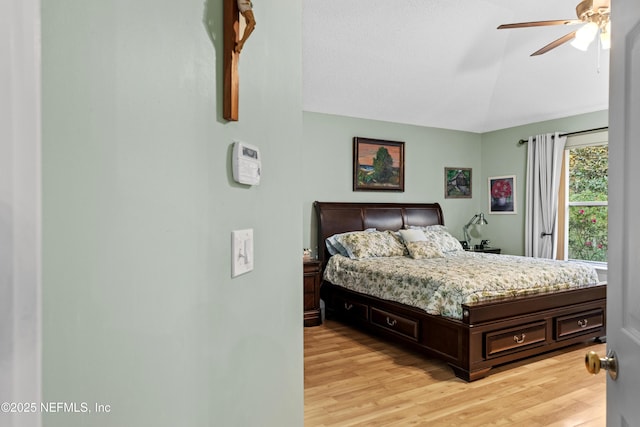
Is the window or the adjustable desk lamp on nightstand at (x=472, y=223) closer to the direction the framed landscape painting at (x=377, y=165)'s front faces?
the window

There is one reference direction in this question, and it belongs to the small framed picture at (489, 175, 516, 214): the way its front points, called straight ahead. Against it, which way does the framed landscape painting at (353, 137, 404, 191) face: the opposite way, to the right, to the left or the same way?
to the left

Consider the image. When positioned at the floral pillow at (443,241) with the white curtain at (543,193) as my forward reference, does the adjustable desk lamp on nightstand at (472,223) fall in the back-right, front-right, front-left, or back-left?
front-left

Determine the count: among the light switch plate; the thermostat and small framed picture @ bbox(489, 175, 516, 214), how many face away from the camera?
0

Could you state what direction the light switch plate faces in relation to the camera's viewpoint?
facing the viewer and to the right of the viewer

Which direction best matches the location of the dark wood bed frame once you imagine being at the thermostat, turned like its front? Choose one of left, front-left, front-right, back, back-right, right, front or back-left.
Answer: left

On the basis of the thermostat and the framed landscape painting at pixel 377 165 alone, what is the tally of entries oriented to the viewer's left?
0

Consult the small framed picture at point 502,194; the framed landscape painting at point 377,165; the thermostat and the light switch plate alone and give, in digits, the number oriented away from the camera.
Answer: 0

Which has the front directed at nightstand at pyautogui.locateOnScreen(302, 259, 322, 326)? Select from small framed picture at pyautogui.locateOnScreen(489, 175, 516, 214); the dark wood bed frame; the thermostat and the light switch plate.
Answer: the small framed picture

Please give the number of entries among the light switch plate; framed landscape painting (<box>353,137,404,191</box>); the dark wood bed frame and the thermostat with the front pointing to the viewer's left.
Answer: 0

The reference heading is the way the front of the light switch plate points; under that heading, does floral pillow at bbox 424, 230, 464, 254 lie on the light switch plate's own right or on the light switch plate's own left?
on the light switch plate's own left

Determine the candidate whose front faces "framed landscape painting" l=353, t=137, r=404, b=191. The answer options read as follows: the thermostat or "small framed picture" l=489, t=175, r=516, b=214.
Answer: the small framed picture

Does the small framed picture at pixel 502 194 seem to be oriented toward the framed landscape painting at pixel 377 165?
yes

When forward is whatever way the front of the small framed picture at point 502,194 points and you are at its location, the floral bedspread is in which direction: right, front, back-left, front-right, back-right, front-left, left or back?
front-left

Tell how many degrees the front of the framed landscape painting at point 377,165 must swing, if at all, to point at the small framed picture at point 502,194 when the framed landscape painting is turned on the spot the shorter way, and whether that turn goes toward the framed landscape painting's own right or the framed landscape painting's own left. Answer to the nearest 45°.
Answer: approximately 90° to the framed landscape painting's own left

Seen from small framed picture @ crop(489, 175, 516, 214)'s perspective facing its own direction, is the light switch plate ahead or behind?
ahead
